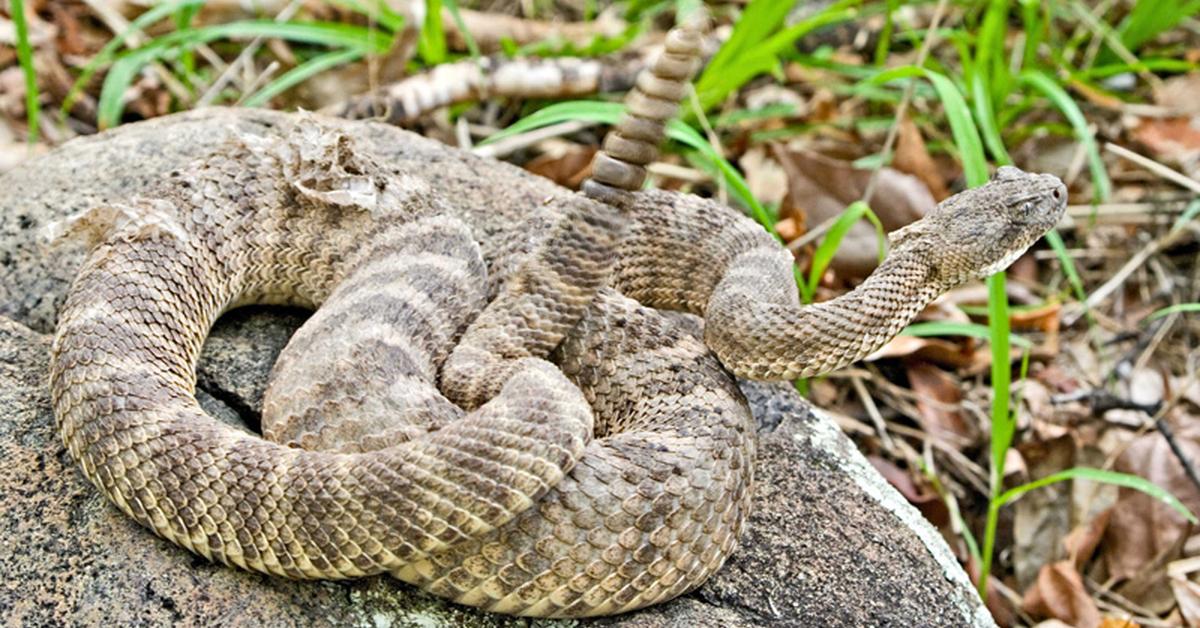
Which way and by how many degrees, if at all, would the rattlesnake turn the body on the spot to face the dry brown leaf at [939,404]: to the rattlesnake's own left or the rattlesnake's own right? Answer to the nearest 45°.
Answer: approximately 45° to the rattlesnake's own left

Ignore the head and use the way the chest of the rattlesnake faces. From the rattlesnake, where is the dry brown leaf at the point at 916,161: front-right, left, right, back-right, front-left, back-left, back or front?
front-left

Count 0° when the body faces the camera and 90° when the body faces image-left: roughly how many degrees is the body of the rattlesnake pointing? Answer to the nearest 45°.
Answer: approximately 270°

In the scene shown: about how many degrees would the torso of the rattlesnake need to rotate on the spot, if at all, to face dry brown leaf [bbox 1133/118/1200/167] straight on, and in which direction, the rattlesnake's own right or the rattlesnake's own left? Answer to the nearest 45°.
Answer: approximately 45° to the rattlesnake's own left

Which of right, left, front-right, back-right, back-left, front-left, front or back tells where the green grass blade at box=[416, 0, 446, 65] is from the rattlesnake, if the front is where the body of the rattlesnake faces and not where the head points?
left

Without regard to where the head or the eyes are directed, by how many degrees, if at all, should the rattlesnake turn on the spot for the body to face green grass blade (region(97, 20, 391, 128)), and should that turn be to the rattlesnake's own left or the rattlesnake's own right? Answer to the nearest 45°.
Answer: approximately 135° to the rattlesnake's own left

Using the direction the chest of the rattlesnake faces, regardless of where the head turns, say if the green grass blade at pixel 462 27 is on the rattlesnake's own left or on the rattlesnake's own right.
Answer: on the rattlesnake's own left

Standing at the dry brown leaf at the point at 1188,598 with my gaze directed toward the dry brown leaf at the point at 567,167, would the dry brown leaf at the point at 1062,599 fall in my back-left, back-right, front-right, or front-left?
front-left

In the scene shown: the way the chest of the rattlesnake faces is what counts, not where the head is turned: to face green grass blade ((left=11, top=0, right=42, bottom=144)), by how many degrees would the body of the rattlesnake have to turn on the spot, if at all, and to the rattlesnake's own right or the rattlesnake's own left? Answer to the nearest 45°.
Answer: approximately 135° to the rattlesnake's own left

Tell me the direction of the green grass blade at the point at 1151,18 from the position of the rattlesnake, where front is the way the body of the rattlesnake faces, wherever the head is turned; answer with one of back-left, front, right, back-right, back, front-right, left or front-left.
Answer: front-left

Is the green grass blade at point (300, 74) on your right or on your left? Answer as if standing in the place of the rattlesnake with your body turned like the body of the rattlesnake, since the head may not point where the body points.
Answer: on your left

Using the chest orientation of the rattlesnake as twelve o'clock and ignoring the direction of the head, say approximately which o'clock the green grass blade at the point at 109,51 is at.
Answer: The green grass blade is roughly at 8 o'clock from the rattlesnake.

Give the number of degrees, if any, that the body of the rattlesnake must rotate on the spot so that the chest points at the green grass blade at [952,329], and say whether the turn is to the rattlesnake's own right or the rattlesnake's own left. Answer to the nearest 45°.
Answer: approximately 45° to the rattlesnake's own left

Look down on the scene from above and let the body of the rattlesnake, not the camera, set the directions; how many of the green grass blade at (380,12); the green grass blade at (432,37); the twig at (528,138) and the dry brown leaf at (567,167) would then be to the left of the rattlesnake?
4

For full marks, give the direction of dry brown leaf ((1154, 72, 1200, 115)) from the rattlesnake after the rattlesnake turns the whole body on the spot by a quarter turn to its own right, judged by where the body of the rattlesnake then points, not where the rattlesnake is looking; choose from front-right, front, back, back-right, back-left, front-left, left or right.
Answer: back-left

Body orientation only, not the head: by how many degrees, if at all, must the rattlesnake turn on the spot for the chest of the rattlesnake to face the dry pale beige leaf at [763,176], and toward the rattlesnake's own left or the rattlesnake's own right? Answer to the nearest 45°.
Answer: approximately 45° to the rattlesnake's own left
